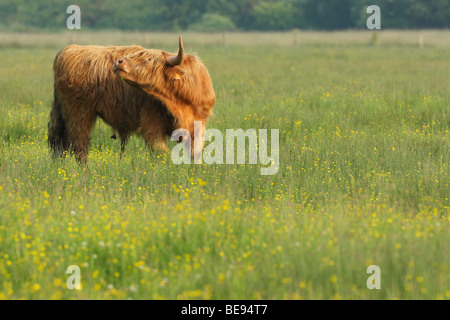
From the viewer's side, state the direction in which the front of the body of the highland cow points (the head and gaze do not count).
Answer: to the viewer's right
